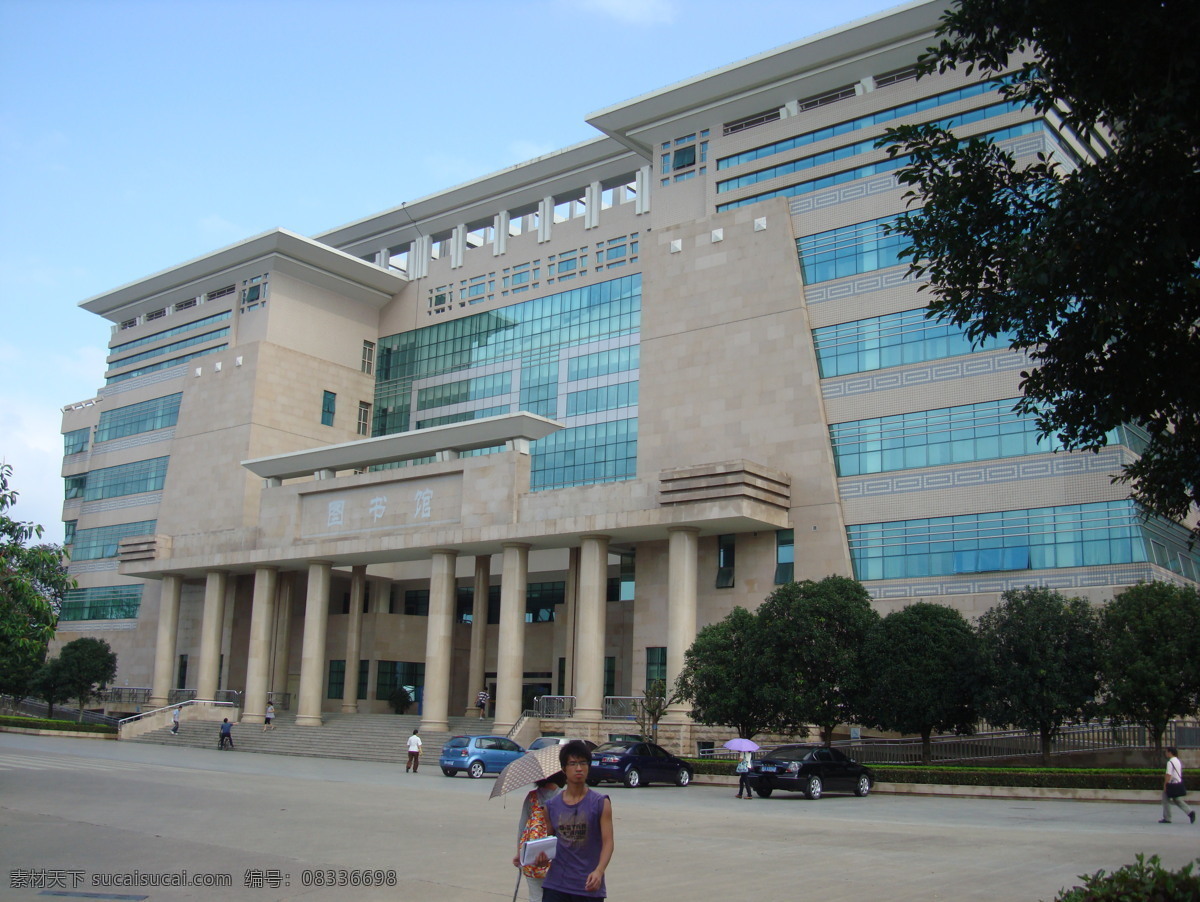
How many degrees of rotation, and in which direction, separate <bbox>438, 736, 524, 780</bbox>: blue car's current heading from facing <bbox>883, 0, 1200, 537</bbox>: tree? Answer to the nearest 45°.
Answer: approximately 135° to its right

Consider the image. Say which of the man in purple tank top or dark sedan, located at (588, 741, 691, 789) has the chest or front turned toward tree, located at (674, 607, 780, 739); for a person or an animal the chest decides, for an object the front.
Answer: the dark sedan

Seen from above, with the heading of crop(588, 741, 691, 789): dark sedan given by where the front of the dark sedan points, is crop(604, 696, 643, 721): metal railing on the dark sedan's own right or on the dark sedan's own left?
on the dark sedan's own left

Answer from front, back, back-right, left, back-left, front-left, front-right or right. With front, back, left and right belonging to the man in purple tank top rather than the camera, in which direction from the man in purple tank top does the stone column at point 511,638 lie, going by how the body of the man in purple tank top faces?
back

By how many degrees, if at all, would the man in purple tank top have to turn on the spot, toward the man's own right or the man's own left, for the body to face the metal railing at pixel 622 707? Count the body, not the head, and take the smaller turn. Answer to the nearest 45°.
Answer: approximately 180°

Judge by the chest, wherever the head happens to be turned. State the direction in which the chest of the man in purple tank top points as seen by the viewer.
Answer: toward the camera

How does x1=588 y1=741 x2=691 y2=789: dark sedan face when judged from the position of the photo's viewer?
facing away from the viewer and to the right of the viewer

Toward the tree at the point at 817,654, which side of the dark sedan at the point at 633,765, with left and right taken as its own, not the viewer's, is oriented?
front

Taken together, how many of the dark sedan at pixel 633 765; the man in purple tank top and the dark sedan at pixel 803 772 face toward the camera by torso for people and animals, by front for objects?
1

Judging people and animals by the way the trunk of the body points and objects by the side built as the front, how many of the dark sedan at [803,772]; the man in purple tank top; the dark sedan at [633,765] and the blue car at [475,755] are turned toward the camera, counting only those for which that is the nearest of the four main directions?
1

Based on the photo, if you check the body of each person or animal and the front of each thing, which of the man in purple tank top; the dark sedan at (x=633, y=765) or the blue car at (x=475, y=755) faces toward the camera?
the man in purple tank top
